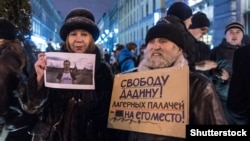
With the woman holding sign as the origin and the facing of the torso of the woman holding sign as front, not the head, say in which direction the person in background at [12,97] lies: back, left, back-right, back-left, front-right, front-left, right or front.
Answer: back-right

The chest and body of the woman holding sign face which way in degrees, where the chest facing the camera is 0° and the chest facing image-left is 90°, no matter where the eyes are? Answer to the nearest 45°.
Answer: approximately 0°

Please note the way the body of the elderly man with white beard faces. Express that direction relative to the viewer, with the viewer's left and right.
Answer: facing the viewer and to the left of the viewer

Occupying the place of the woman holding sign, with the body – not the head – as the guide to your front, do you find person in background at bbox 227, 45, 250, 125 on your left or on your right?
on your left
